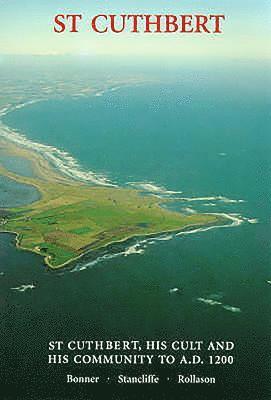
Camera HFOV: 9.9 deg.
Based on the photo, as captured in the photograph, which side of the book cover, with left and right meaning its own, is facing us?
front
